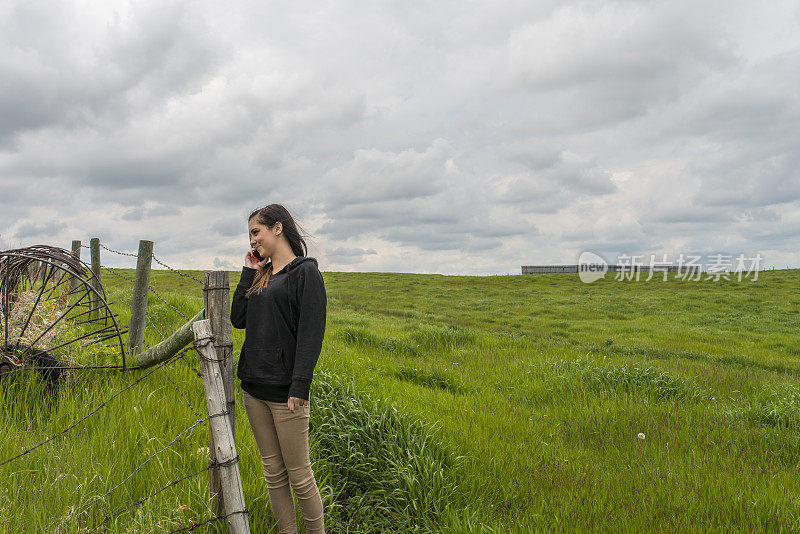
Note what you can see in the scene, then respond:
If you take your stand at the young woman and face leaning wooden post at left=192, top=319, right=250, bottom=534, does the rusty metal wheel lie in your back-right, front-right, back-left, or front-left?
front-right

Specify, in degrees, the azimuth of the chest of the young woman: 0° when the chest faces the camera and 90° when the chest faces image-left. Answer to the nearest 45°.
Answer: approximately 45°

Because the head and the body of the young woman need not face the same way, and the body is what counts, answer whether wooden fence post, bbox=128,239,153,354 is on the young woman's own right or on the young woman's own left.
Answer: on the young woman's own right

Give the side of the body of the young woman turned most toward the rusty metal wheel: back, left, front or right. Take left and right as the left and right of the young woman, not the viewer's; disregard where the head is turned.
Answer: right
